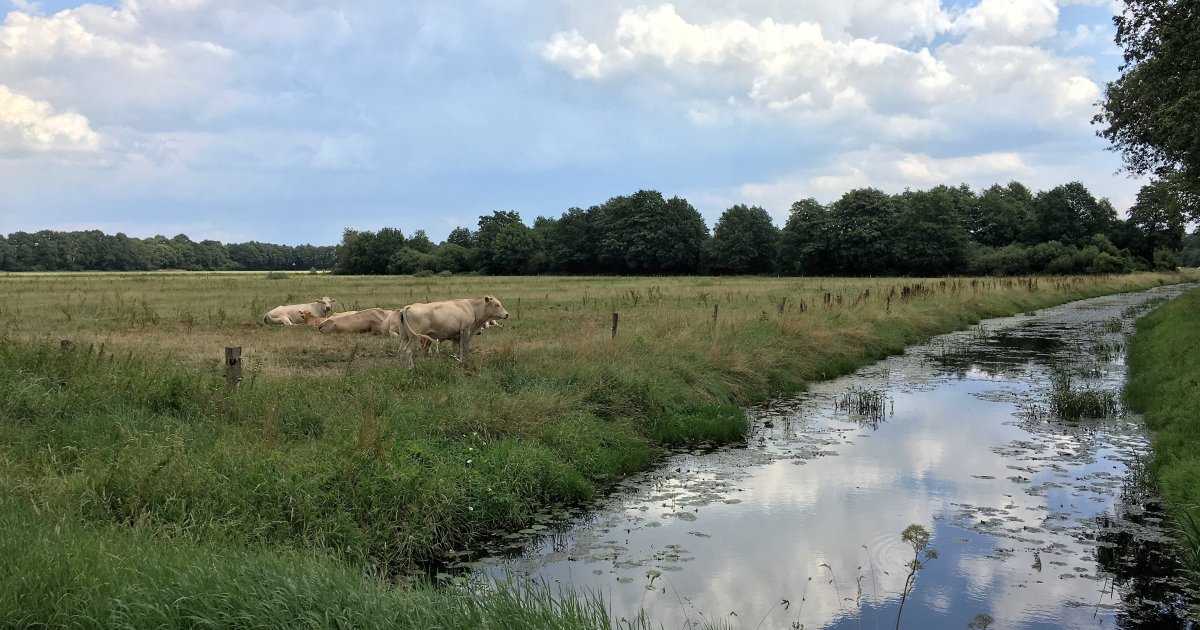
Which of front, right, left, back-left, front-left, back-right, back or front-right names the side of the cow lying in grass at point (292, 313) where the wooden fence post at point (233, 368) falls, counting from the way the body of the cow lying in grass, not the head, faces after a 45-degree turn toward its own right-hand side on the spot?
front-right

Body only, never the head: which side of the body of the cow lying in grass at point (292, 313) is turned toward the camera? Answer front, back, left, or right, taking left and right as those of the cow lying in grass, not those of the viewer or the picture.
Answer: right

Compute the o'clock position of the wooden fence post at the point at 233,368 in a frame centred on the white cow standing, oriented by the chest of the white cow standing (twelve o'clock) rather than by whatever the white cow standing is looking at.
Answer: The wooden fence post is roughly at 4 o'clock from the white cow standing.

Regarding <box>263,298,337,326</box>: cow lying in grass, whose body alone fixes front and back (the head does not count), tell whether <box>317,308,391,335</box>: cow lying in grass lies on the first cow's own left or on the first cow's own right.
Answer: on the first cow's own right

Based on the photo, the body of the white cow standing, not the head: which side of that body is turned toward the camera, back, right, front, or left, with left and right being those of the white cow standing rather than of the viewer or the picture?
right
